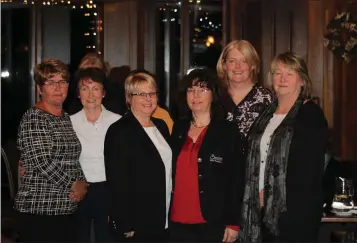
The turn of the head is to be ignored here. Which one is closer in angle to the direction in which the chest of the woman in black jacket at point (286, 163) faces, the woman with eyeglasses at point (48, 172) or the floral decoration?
the woman with eyeglasses

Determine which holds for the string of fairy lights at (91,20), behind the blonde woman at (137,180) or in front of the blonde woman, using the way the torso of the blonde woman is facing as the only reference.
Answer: behind

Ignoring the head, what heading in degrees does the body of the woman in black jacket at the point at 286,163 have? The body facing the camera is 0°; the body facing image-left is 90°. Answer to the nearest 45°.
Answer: approximately 45°
